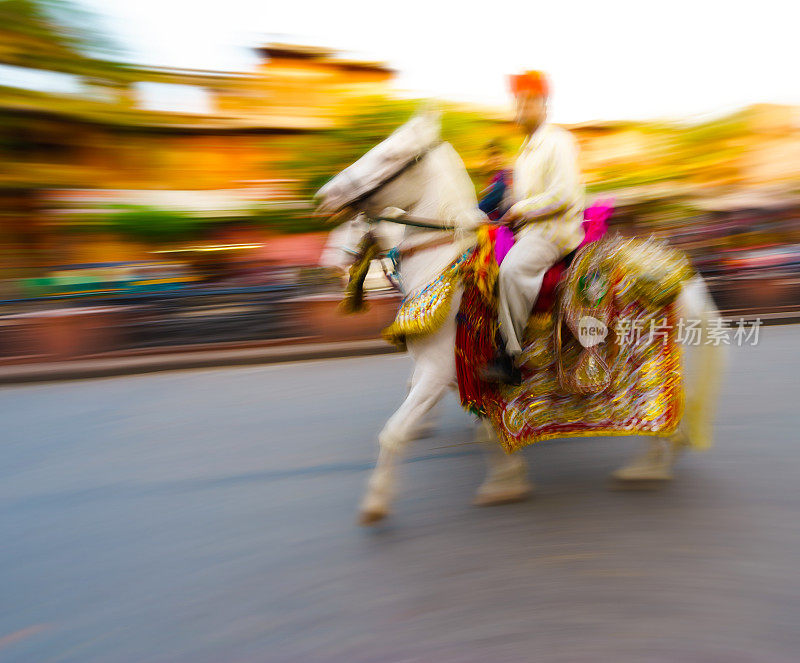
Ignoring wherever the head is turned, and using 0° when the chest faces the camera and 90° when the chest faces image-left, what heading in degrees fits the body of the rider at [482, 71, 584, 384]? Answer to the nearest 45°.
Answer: approximately 45°

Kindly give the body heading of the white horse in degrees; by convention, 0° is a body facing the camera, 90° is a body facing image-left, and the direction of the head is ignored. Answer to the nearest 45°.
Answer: approximately 90°
